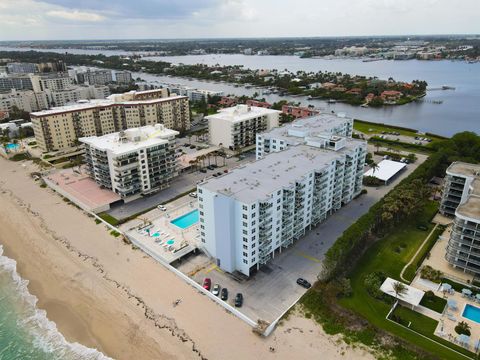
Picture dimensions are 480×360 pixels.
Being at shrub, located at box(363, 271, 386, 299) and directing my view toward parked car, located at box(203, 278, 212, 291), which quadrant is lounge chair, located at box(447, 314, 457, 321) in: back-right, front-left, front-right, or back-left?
back-left

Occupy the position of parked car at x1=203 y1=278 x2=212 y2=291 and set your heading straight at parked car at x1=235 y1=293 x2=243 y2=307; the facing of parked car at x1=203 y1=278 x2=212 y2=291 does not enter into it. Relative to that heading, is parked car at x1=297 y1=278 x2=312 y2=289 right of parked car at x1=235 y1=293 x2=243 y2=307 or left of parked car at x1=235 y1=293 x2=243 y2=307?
left
